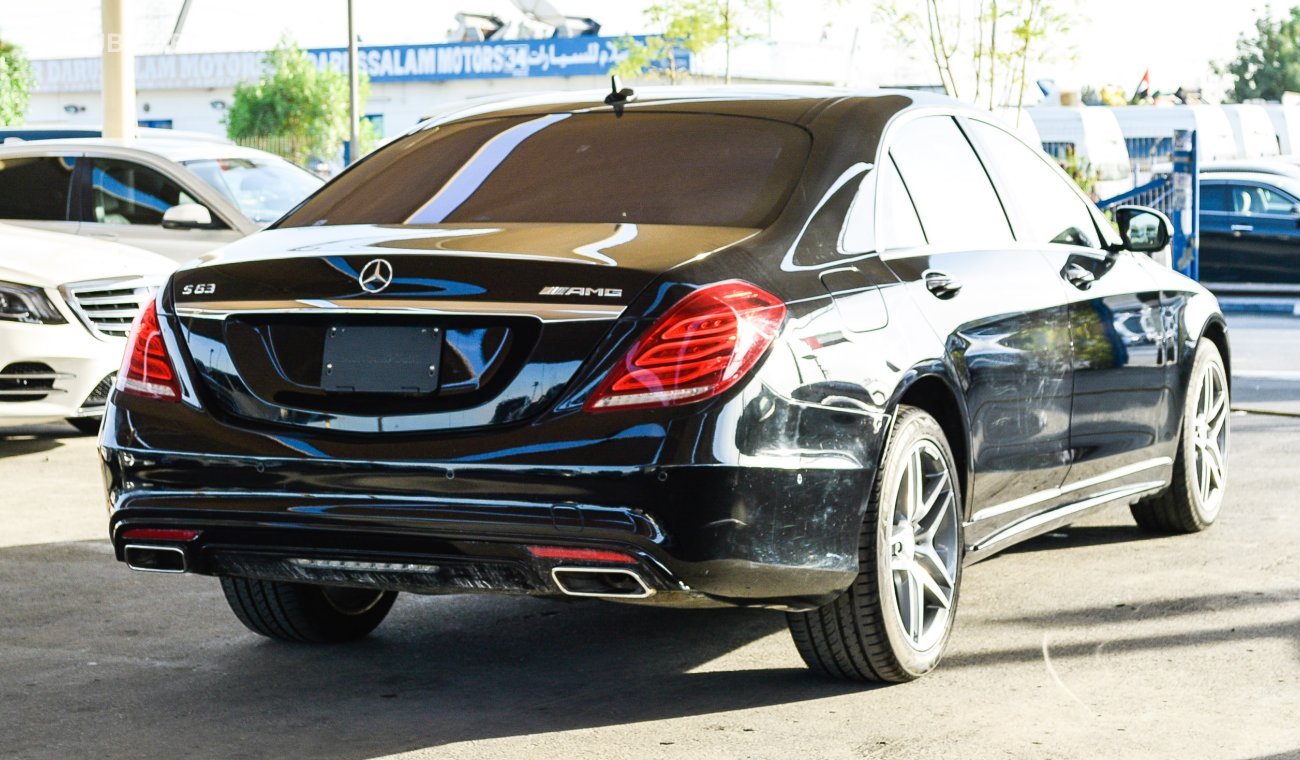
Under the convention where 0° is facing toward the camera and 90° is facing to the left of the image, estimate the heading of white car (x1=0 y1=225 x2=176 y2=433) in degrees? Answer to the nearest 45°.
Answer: approximately 315°

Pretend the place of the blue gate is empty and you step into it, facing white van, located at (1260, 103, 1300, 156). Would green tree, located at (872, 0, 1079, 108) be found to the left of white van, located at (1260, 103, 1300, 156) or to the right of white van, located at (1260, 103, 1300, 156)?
left

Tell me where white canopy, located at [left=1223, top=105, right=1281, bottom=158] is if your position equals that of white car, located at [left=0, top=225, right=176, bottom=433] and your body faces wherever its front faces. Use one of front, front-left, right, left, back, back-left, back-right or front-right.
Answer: left

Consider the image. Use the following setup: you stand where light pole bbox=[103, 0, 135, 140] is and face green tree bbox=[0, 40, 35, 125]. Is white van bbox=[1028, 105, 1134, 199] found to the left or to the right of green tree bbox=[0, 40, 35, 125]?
right

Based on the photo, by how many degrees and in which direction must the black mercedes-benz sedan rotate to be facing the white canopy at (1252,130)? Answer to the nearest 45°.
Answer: approximately 45° to its left

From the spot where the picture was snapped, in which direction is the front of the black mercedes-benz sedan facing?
facing away from the viewer and to the right of the viewer

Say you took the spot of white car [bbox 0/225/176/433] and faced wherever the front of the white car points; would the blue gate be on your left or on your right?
on your left

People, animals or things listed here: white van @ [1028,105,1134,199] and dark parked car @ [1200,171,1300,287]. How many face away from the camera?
0
